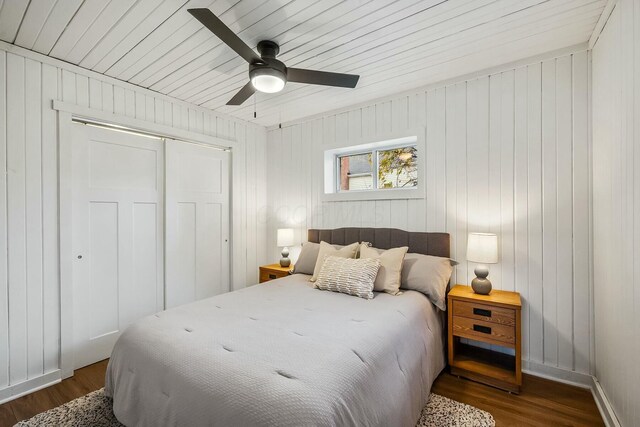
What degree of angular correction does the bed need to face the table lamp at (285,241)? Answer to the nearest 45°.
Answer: approximately 135° to its right

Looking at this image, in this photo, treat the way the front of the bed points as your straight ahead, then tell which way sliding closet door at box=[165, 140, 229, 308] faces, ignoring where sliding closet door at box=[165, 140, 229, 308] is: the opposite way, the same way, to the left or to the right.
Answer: to the left

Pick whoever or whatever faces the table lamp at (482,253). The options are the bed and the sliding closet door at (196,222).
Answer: the sliding closet door

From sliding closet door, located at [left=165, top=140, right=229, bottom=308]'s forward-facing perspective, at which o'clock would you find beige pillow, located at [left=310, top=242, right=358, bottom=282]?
The beige pillow is roughly at 12 o'clock from the sliding closet door.

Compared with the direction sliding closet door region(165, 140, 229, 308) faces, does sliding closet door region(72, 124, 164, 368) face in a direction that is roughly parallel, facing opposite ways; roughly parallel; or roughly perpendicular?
roughly parallel

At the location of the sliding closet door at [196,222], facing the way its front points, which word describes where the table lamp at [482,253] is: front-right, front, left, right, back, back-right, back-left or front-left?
front

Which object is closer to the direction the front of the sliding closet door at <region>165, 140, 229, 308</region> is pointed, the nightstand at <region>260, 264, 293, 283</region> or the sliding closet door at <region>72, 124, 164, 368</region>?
the nightstand

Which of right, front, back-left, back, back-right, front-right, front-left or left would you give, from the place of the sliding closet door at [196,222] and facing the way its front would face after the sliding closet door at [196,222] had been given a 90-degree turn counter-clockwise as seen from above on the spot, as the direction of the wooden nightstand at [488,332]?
right

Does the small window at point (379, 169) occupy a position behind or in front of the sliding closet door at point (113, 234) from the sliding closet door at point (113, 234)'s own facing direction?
in front

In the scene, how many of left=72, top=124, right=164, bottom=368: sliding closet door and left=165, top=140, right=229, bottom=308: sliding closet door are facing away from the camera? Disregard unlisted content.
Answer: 0

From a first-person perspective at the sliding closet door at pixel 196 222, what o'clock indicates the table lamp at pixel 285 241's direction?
The table lamp is roughly at 11 o'clock from the sliding closet door.

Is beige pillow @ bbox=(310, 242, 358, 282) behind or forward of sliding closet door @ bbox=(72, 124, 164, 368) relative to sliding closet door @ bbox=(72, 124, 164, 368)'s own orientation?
forward

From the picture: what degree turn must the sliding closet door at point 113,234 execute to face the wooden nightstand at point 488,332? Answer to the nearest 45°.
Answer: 0° — it already faces it

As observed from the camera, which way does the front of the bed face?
facing the viewer and to the left of the viewer

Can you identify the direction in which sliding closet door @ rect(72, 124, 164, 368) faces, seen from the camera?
facing the viewer and to the right of the viewer

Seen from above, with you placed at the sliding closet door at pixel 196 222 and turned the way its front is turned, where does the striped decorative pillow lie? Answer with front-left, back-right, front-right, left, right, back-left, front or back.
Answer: front

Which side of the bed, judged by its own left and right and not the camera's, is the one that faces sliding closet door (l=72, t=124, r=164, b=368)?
right
